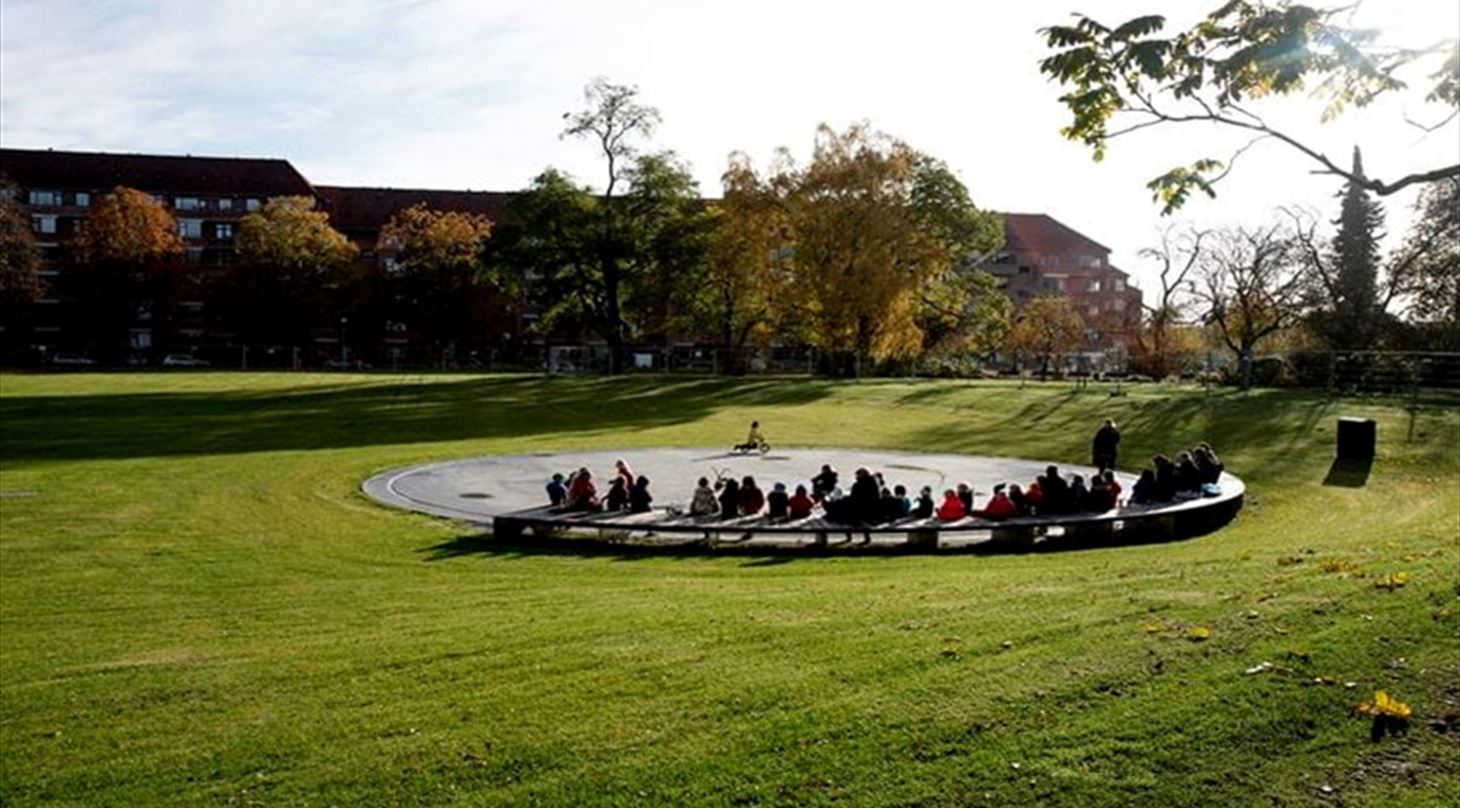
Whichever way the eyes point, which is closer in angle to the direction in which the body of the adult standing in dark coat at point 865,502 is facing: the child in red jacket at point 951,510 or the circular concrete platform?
the circular concrete platform

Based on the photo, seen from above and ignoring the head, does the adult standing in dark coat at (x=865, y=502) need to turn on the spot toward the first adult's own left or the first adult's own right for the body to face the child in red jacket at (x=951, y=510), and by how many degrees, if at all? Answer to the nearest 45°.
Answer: approximately 90° to the first adult's own right

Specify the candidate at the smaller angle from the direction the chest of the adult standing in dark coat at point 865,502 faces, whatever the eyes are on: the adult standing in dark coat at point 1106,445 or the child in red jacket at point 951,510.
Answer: the adult standing in dark coat

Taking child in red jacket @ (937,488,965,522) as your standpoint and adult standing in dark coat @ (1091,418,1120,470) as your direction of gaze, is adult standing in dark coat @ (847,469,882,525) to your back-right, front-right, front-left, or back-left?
back-left

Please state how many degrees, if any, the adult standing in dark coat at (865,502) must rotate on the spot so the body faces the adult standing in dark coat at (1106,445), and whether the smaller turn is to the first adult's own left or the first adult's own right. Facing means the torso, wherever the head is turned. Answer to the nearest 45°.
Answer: approximately 45° to the first adult's own right

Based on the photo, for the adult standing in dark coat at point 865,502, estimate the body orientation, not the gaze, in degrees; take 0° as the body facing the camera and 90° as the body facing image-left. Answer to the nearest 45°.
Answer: approximately 180°
